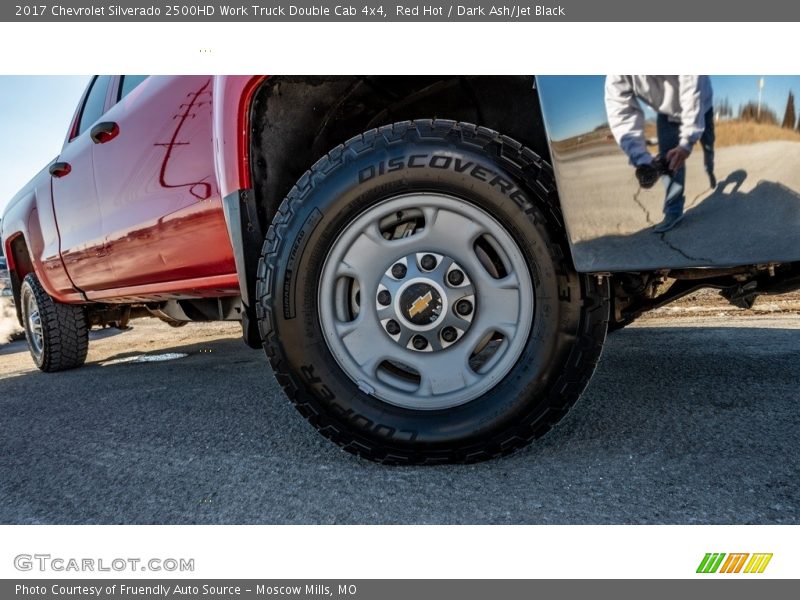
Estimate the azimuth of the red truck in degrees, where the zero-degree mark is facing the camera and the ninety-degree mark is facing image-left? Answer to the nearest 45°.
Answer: approximately 315°
